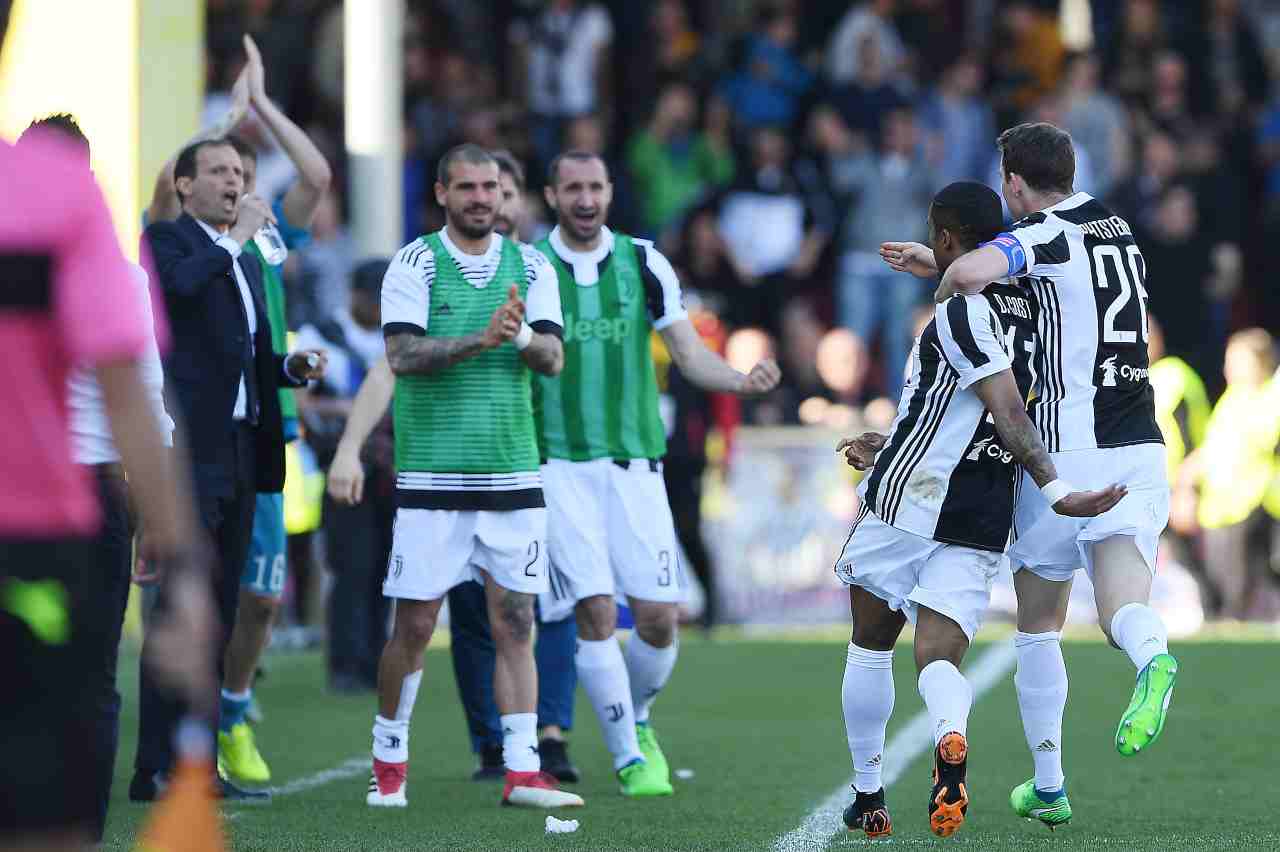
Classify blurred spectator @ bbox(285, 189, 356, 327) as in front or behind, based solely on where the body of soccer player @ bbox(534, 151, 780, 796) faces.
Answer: behind

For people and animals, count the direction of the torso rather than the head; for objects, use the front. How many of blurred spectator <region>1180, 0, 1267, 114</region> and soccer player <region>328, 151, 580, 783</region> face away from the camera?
0

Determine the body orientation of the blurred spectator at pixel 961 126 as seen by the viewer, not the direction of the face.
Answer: toward the camera

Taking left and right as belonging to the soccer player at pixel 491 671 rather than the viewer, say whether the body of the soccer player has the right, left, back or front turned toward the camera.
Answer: front

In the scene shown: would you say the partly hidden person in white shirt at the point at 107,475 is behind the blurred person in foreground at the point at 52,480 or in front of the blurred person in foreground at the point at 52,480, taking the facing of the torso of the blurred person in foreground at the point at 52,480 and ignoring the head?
in front

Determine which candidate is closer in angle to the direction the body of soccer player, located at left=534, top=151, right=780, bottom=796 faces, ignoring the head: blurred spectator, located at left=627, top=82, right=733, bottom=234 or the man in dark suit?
the man in dark suit

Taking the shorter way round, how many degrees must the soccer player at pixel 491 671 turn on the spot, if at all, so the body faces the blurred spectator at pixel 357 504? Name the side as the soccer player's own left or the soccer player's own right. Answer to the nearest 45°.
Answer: approximately 180°

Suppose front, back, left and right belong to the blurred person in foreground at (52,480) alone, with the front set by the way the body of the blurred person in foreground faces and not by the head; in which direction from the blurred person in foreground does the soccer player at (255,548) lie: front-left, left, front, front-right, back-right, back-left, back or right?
front

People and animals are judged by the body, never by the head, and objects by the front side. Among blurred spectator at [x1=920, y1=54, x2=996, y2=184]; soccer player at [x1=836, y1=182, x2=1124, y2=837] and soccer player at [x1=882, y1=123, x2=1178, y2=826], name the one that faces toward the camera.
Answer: the blurred spectator

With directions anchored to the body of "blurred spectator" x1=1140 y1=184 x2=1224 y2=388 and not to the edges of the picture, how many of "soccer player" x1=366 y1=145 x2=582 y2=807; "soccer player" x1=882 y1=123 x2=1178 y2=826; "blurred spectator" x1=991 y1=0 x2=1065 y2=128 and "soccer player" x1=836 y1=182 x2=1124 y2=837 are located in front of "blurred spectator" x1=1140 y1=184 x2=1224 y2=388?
3

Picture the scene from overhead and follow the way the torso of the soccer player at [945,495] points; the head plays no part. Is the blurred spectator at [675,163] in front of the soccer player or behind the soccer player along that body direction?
in front
